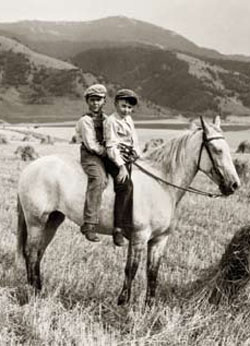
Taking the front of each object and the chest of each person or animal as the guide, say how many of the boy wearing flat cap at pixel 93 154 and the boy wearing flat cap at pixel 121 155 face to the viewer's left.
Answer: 0

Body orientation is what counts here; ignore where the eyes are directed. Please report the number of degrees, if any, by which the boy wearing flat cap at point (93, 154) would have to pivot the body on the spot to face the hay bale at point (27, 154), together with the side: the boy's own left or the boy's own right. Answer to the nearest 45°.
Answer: approximately 135° to the boy's own left

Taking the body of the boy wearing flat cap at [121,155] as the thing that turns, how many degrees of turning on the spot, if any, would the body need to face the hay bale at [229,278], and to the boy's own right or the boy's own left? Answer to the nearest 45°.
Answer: approximately 45° to the boy's own left

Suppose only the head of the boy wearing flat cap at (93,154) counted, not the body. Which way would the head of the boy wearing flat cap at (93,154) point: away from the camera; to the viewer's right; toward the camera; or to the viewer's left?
toward the camera

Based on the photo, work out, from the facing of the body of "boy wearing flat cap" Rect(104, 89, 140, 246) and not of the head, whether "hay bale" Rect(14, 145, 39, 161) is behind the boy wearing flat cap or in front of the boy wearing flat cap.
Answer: behind

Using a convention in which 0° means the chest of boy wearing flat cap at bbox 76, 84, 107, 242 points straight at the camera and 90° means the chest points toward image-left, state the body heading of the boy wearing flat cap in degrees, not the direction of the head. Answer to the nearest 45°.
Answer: approximately 315°

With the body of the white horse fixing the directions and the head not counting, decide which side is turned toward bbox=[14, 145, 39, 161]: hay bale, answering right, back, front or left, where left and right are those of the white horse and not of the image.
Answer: left

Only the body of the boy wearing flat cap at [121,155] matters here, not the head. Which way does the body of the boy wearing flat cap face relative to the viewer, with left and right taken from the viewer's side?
facing the viewer and to the right of the viewer

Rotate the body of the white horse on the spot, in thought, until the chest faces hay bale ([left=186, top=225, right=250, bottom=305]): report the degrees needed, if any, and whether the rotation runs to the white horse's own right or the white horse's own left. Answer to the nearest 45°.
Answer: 0° — it already faces it

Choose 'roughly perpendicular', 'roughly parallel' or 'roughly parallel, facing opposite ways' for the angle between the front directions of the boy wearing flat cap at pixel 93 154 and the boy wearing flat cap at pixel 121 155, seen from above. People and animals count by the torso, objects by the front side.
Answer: roughly parallel

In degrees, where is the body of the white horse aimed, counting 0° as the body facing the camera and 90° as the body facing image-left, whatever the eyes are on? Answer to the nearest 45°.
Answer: approximately 270°
